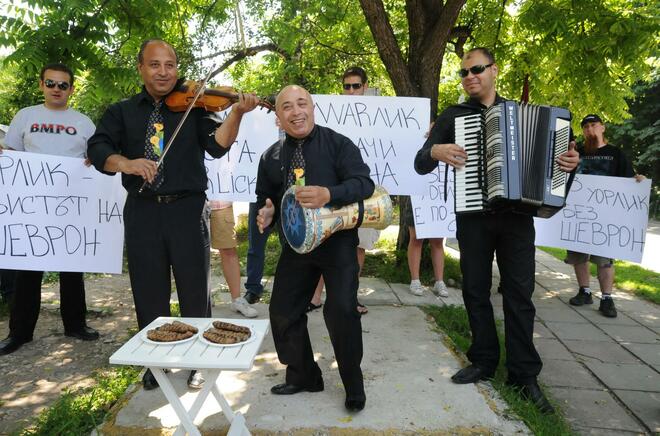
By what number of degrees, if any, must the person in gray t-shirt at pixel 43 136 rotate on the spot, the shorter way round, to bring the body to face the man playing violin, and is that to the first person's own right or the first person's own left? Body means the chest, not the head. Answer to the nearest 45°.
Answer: approximately 45° to the first person's own left

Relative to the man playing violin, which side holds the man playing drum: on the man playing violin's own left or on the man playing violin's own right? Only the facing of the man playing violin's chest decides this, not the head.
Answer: on the man playing violin's own left

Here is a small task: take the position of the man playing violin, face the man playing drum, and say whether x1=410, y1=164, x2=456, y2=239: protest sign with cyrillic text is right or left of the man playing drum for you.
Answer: left

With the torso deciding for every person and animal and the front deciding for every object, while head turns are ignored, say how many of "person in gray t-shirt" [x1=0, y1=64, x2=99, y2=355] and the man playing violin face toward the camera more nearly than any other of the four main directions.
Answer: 2

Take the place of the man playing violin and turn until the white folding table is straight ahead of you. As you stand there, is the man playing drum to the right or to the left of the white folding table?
left

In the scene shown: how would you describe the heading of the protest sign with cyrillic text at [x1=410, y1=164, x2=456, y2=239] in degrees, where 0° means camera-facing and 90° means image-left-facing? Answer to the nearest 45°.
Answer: approximately 0°

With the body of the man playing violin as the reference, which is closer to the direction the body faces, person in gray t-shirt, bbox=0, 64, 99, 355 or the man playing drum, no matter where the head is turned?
the man playing drum

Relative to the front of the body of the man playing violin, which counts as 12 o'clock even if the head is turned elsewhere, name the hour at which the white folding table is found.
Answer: The white folding table is roughly at 12 o'clock from the man playing violin.

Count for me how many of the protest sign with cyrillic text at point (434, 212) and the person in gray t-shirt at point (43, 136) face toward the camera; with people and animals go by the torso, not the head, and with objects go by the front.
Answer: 2
